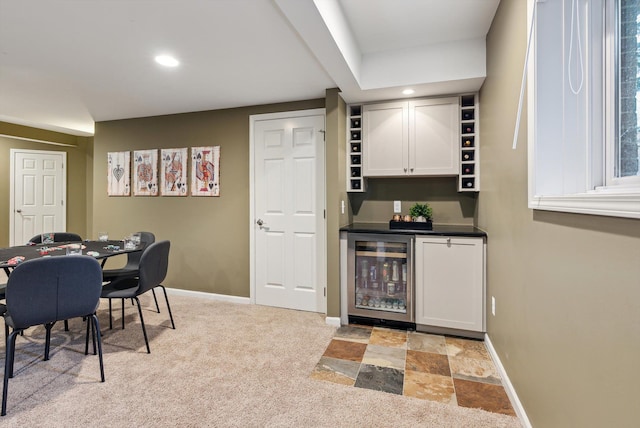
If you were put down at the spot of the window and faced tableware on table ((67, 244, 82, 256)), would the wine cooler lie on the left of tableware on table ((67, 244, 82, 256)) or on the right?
right

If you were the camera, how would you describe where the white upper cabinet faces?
facing the viewer

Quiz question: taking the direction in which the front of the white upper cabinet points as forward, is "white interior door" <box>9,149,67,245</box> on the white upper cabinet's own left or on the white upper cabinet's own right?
on the white upper cabinet's own right

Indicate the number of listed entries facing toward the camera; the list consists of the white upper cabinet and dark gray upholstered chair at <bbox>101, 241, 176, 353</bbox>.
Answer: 1

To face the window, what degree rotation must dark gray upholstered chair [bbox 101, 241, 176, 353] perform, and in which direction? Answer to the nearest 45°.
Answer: approximately 180°

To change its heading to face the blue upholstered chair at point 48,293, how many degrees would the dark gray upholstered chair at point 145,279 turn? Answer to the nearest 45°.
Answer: approximately 90° to its left

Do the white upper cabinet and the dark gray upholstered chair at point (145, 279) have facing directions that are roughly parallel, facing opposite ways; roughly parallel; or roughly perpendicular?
roughly perpendicular

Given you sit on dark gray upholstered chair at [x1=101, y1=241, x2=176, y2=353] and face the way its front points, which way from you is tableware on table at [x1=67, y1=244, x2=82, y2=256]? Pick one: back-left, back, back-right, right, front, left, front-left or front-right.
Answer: front

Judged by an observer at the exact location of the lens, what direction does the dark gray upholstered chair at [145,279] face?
facing away from the viewer and to the left of the viewer

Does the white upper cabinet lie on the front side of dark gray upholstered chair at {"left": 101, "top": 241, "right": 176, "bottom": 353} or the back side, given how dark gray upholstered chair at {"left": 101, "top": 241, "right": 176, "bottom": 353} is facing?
on the back side
